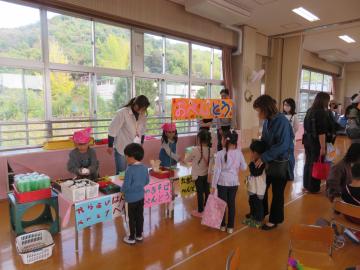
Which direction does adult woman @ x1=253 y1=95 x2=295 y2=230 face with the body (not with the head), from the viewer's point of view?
to the viewer's left

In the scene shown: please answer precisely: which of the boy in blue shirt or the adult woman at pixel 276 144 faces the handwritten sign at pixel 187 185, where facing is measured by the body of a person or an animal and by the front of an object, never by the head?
the adult woman

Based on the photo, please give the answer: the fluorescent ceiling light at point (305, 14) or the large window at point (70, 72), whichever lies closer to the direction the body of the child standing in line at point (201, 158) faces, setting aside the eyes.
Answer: the large window

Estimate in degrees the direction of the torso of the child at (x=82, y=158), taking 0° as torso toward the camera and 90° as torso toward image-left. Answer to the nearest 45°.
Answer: approximately 0°

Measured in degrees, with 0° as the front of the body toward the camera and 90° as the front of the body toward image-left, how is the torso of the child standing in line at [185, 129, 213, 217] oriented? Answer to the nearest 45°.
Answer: approximately 135°

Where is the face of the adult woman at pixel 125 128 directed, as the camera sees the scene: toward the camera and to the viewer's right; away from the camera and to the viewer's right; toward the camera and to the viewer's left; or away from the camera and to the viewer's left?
toward the camera and to the viewer's right

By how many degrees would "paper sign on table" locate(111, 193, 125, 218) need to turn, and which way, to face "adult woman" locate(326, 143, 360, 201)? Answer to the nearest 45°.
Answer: approximately 45° to its left

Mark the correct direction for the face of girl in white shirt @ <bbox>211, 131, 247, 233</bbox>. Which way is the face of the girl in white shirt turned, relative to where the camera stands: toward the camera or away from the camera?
away from the camera

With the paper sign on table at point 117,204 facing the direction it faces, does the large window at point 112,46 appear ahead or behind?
behind

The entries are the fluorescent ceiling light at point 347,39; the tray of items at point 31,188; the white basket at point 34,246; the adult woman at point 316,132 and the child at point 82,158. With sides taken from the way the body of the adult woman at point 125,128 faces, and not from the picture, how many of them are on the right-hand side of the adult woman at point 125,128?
3

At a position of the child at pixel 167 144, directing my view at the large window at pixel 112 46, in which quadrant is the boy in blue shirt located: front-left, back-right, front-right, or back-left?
back-left

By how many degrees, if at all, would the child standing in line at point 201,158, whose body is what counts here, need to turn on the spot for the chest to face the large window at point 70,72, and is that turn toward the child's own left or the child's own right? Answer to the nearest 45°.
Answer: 0° — they already face it
